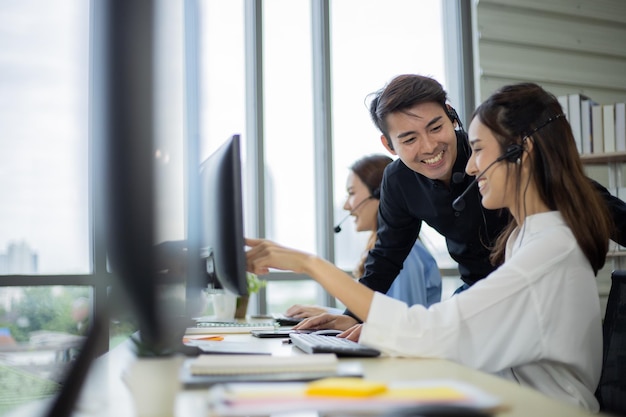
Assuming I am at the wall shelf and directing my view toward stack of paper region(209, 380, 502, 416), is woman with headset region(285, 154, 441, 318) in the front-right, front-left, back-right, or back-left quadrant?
front-right

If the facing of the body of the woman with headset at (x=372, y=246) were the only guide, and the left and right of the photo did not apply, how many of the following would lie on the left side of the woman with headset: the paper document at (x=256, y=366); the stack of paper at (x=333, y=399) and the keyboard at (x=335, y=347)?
3

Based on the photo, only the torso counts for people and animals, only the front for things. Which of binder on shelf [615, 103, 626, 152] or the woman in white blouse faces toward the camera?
the binder on shelf

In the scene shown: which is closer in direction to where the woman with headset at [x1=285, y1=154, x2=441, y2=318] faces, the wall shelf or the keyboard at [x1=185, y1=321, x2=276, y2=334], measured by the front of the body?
the keyboard

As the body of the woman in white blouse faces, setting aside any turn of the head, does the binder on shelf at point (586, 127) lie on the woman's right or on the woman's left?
on the woman's right

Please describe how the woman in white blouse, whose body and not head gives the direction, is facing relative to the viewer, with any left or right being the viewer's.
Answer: facing to the left of the viewer

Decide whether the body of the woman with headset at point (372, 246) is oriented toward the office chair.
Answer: no

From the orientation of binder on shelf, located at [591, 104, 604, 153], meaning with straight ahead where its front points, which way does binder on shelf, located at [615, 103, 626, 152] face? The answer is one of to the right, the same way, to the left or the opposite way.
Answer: the same way

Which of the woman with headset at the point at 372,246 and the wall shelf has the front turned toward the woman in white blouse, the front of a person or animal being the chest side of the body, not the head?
the wall shelf

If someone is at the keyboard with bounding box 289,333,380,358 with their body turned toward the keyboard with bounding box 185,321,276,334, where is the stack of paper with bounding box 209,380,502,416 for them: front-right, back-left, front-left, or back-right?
back-left

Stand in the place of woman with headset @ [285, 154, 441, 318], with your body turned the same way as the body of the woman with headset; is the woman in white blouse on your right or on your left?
on your left

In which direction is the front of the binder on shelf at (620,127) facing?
toward the camera

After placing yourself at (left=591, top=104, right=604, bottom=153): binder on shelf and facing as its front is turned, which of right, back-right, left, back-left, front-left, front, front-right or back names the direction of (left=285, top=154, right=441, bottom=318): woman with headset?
front-right

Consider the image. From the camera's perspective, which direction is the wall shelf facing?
toward the camera

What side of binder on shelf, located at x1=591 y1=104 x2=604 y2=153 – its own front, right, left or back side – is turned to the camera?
front

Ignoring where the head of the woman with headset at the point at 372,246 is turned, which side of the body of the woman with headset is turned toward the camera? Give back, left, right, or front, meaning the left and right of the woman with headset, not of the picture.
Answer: left

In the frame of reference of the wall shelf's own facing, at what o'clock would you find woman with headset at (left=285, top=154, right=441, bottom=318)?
The woman with headset is roughly at 1 o'clock from the wall shelf.
